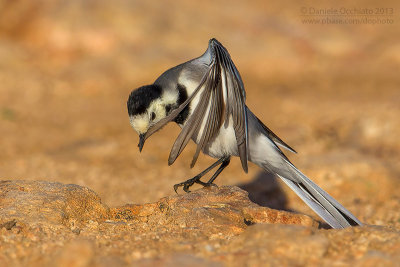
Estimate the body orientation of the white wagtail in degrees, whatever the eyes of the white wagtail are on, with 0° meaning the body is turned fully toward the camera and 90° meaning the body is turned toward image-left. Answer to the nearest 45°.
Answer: approximately 90°

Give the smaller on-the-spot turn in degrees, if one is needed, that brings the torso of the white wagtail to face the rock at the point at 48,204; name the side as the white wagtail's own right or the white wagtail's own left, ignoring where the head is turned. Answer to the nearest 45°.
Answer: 0° — it already faces it
